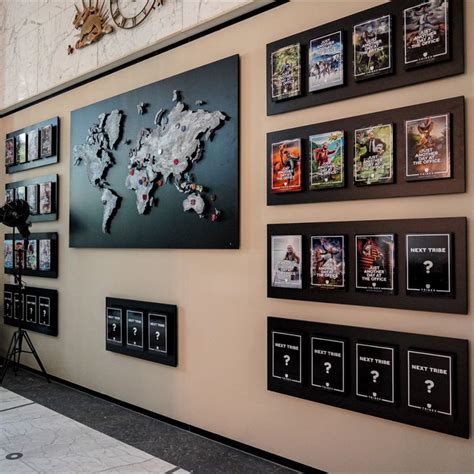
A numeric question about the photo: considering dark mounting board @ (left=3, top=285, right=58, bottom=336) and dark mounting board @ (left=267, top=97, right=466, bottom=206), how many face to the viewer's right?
0

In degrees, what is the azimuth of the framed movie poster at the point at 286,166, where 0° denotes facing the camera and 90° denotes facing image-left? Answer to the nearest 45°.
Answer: approximately 45°

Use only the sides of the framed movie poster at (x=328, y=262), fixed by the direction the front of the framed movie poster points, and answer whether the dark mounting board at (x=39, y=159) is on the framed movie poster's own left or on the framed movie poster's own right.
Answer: on the framed movie poster's own right

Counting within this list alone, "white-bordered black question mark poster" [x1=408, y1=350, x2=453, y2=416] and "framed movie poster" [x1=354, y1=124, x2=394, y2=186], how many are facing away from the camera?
0

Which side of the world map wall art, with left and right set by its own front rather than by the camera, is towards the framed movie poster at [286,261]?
left
